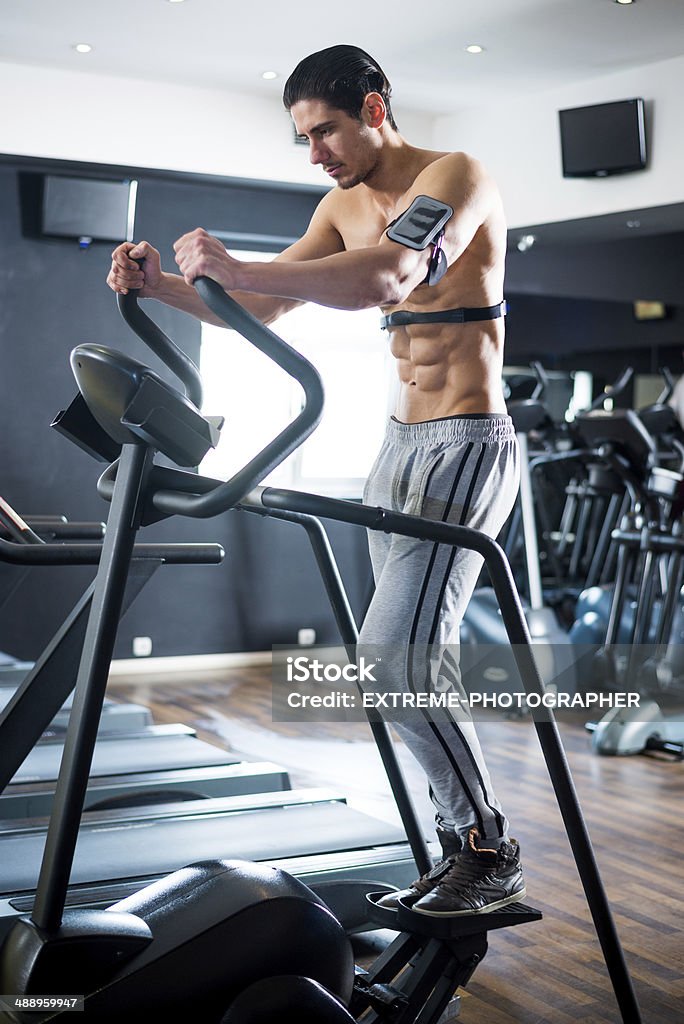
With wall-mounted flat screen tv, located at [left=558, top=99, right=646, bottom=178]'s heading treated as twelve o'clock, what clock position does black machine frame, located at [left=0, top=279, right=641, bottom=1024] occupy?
The black machine frame is roughly at 11 o'clock from the wall-mounted flat screen tv.

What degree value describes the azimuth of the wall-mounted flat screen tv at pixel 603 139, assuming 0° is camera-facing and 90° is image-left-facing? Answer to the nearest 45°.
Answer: approximately 45°

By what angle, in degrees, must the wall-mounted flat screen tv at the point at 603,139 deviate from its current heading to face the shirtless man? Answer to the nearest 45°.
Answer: approximately 45° to its left

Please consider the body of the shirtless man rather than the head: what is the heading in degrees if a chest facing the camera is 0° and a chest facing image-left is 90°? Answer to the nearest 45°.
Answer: approximately 45°

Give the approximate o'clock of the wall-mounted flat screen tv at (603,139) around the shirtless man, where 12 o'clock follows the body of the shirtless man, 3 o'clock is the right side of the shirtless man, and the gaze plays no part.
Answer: The wall-mounted flat screen tv is roughly at 5 o'clock from the shirtless man.

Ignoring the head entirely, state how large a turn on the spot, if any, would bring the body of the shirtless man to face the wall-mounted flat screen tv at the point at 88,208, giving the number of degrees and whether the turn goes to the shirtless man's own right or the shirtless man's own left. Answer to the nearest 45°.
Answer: approximately 135° to the shirtless man's own right
